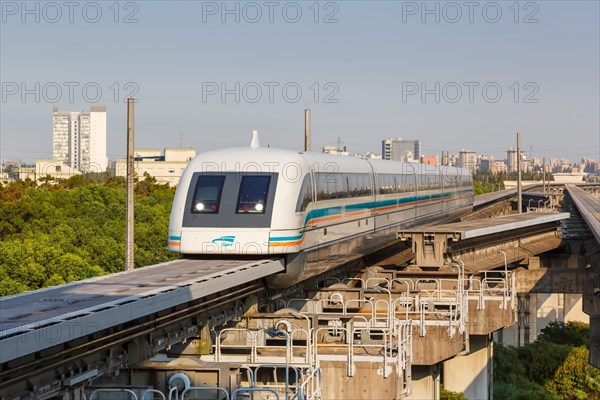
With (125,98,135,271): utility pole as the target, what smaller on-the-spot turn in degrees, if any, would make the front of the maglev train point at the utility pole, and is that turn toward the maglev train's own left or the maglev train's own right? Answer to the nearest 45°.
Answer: approximately 90° to the maglev train's own right

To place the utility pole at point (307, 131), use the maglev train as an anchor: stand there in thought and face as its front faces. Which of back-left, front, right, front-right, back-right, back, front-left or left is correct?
back-right

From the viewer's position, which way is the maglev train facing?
facing the viewer and to the left of the viewer
